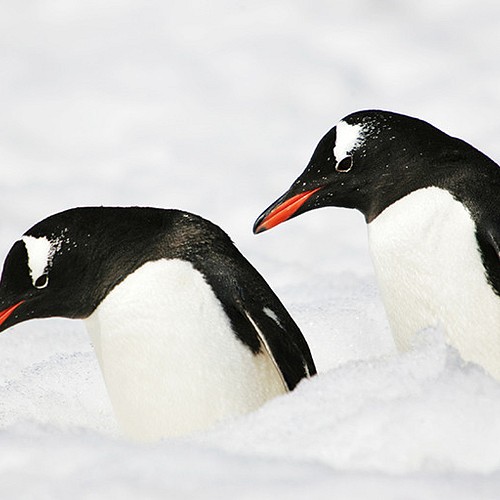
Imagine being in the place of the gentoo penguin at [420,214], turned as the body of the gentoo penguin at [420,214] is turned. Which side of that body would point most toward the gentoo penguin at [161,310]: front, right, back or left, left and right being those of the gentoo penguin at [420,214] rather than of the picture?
front

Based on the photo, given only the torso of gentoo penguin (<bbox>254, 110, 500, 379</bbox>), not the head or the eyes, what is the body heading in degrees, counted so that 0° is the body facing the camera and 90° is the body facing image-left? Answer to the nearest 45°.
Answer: approximately 90°
